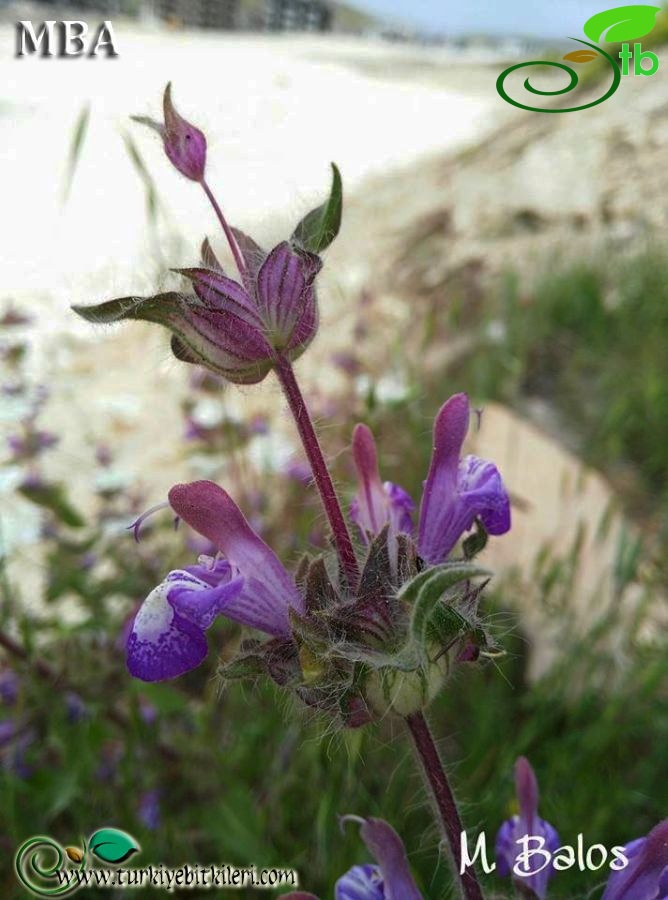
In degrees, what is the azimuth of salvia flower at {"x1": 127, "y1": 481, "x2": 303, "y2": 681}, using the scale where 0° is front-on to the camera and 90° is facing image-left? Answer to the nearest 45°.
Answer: approximately 90°

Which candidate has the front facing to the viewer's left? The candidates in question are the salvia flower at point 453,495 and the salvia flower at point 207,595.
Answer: the salvia flower at point 207,595

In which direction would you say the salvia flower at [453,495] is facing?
to the viewer's right

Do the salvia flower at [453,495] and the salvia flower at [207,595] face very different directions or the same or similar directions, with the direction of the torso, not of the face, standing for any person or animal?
very different directions

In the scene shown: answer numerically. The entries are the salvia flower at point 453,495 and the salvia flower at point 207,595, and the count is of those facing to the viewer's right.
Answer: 1
